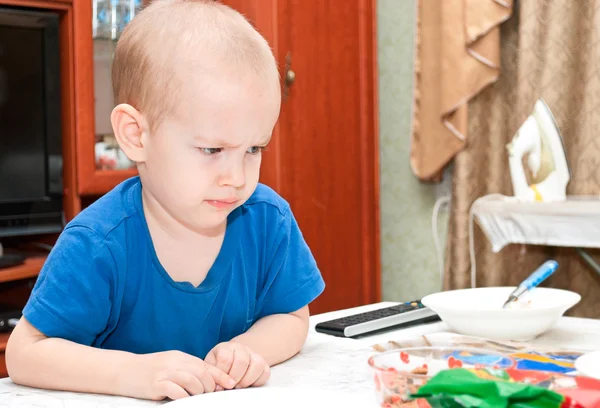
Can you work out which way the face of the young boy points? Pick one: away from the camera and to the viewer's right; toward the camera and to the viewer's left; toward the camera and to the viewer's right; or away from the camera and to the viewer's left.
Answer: toward the camera and to the viewer's right

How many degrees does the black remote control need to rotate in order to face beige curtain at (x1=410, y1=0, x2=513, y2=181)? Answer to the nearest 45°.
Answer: approximately 45° to its left

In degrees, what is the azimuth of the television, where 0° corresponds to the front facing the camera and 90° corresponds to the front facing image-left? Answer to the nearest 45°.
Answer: approximately 315°

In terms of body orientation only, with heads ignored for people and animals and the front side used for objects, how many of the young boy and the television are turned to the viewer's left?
0

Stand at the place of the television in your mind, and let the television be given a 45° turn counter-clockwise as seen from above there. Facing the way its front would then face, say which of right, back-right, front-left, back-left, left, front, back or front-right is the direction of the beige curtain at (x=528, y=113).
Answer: front

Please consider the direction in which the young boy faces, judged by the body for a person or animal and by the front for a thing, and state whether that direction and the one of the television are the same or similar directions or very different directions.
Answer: same or similar directions

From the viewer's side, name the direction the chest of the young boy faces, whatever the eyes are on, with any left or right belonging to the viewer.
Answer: facing the viewer and to the right of the viewer
